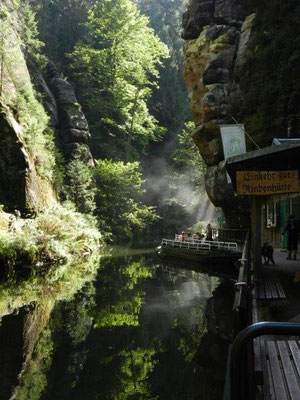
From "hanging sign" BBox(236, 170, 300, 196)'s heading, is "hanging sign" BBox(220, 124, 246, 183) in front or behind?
behind

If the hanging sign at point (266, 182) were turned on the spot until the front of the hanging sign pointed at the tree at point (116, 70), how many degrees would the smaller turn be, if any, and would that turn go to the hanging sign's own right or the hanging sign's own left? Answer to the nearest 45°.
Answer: approximately 135° to the hanging sign's own right

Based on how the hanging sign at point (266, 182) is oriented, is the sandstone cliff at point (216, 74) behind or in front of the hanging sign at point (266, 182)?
behind

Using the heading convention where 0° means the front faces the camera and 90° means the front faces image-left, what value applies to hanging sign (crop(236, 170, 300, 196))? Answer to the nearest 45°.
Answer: approximately 0°
